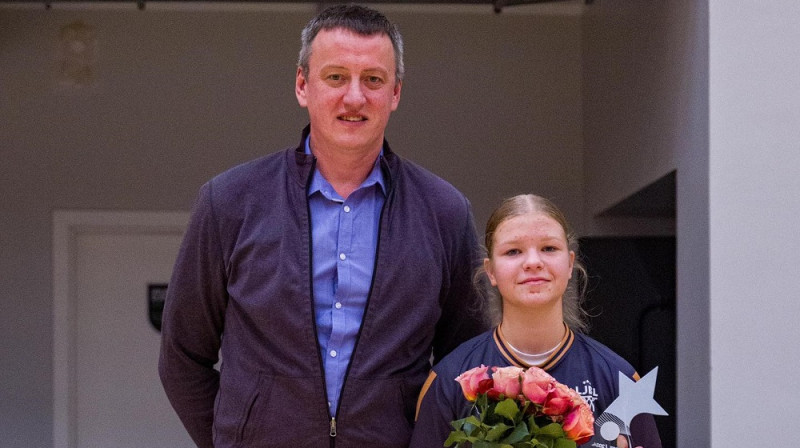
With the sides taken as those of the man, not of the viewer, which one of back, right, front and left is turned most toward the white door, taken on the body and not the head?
back

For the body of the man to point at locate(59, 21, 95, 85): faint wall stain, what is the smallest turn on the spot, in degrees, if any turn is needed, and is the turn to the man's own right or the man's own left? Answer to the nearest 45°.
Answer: approximately 180°
